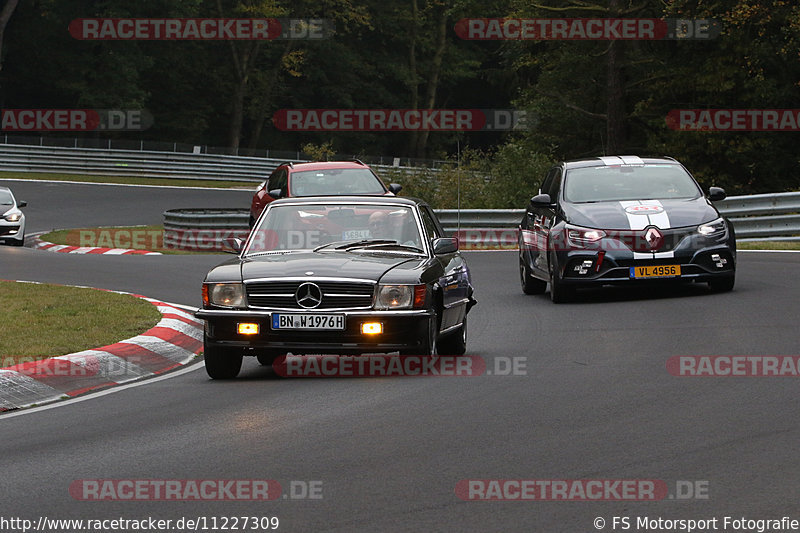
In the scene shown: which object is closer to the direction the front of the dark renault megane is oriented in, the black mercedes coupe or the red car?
the black mercedes coupe

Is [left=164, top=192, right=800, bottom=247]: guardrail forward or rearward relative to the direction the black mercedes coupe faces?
rearward

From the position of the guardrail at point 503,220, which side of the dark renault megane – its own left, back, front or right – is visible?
back

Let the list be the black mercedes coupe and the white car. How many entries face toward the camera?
2

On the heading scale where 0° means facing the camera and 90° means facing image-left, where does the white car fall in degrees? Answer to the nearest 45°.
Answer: approximately 0°

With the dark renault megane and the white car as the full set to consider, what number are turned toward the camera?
2

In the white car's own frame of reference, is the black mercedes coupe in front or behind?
in front

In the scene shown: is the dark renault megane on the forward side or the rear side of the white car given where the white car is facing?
on the forward side

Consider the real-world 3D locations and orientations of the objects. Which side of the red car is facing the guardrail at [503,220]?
left

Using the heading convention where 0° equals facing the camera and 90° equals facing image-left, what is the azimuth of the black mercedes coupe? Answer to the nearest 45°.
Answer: approximately 0°
